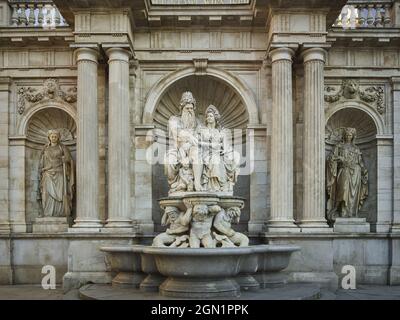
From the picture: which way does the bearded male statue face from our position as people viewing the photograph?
facing the viewer

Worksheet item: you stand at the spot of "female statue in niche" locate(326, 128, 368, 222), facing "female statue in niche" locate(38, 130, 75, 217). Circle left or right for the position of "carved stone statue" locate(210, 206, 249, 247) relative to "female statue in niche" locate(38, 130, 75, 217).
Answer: left

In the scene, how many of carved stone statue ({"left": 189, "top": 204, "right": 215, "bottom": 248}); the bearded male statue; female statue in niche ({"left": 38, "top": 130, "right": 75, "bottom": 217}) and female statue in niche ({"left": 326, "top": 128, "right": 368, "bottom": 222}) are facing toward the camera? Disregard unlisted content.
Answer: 4

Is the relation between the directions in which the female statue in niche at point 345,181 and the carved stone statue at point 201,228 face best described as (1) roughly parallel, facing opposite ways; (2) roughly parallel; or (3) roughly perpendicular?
roughly parallel

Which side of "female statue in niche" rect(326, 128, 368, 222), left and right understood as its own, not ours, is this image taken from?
front

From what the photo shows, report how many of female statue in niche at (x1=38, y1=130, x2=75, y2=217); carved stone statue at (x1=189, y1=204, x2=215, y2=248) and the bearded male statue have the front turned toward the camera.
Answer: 3

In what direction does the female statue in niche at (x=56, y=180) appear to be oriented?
toward the camera

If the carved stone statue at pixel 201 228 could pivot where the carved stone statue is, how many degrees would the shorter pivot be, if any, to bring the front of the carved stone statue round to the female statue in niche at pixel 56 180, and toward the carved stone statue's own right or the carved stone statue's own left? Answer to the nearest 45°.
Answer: approximately 135° to the carved stone statue's own right

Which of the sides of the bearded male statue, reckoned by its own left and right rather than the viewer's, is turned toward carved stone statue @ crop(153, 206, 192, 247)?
front
